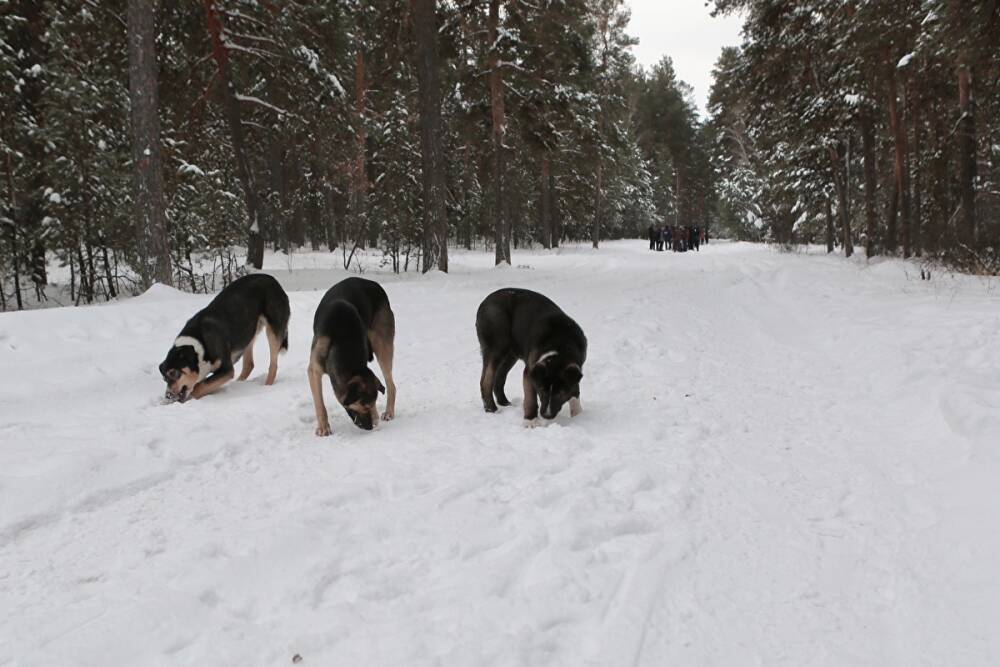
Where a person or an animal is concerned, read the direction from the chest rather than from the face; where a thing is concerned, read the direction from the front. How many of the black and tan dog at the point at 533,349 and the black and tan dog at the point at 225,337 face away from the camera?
0

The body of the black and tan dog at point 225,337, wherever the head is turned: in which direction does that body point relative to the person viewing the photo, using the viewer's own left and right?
facing the viewer and to the left of the viewer

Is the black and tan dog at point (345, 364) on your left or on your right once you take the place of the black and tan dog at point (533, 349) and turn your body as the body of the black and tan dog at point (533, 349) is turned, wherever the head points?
on your right

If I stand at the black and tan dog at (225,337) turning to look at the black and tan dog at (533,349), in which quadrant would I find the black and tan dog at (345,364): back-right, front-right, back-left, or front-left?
front-right

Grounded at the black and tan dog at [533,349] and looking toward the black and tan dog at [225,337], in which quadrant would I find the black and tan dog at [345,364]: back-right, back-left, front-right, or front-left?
front-left

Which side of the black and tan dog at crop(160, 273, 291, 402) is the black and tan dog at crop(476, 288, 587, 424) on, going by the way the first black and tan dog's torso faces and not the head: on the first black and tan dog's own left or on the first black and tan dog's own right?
on the first black and tan dog's own left

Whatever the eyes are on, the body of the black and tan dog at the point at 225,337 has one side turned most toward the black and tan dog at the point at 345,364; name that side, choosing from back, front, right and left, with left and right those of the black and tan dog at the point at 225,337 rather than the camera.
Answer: left

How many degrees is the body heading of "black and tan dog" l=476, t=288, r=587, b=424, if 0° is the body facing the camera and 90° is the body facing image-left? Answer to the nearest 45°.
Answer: approximately 315°
